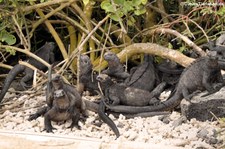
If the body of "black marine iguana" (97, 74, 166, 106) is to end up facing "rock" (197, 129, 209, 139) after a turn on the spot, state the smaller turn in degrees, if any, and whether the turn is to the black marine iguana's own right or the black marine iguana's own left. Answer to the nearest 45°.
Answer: approximately 135° to the black marine iguana's own left

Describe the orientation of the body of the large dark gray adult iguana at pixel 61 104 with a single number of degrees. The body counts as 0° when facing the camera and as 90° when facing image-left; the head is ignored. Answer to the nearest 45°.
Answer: approximately 0°

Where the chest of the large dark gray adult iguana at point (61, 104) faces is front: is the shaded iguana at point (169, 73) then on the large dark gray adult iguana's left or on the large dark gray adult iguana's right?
on the large dark gray adult iguana's left

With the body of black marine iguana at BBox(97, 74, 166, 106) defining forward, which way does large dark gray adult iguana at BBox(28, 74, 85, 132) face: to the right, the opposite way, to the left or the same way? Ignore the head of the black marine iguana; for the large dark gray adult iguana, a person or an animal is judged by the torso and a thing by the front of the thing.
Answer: to the left

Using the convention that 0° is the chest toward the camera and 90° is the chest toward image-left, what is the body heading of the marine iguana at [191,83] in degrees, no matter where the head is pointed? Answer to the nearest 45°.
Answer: approximately 270°

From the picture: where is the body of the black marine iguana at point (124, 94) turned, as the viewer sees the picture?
to the viewer's left

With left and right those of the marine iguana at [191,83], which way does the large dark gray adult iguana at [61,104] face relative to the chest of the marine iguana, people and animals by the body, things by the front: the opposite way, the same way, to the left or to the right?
to the right
